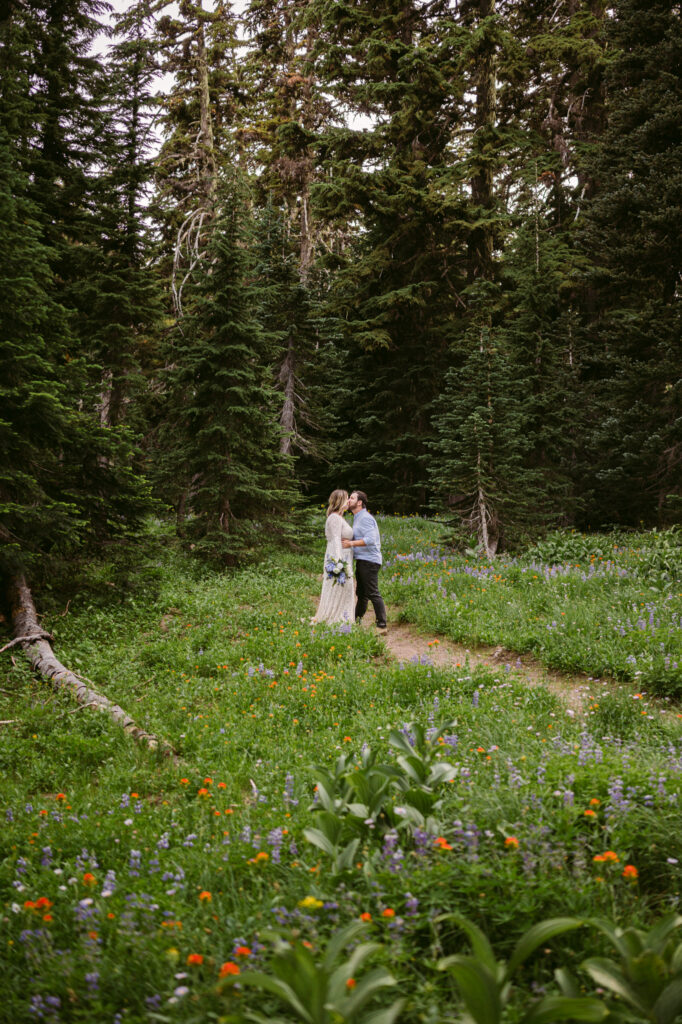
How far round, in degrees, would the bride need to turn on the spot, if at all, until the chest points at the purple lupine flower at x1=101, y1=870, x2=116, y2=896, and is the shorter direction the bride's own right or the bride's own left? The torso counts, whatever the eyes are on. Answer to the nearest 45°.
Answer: approximately 90° to the bride's own right

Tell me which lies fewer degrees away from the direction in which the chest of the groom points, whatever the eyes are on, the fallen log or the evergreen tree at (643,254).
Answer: the fallen log

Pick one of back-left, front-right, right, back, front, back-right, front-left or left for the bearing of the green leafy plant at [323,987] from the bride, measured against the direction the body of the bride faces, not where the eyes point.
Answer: right

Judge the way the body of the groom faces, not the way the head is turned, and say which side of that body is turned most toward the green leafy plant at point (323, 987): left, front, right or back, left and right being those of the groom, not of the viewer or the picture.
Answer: left

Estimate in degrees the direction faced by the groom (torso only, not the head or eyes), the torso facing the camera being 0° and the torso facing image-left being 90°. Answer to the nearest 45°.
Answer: approximately 90°

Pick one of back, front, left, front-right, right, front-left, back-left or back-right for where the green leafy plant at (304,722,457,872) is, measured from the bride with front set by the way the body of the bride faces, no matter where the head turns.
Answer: right

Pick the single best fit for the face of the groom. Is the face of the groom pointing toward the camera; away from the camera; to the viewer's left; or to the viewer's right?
to the viewer's left

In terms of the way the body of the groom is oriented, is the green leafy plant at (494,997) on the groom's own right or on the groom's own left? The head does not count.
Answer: on the groom's own left

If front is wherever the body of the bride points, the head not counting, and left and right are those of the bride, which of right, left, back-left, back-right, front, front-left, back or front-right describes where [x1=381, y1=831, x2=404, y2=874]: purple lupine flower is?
right

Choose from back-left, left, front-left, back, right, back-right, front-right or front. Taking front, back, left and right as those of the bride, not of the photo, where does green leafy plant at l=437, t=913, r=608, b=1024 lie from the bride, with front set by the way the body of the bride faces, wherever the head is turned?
right

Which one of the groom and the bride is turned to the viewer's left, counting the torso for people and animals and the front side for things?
the groom

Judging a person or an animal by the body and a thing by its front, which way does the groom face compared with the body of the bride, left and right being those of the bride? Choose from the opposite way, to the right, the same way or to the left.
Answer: the opposite way

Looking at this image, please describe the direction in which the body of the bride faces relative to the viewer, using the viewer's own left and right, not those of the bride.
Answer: facing to the right of the viewer
